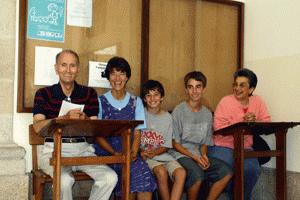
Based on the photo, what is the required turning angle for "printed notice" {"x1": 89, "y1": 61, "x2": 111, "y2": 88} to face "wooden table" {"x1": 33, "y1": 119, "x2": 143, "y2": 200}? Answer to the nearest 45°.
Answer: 0° — it already faces it

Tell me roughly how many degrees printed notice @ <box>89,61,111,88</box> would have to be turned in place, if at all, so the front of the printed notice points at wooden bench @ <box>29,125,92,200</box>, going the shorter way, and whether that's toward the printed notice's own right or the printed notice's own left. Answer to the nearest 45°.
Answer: approximately 45° to the printed notice's own right

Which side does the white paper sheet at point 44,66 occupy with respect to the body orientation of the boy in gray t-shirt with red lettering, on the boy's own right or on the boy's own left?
on the boy's own right

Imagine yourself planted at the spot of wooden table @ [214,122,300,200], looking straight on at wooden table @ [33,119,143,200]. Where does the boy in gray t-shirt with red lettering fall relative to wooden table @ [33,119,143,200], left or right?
right

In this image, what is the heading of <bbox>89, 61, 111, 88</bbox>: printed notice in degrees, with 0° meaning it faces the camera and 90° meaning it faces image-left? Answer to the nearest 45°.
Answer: approximately 0°

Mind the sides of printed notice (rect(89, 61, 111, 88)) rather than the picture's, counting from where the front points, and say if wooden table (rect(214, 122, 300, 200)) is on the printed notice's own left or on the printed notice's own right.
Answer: on the printed notice's own left

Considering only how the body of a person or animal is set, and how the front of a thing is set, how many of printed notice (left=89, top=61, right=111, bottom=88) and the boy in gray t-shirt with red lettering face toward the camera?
2
